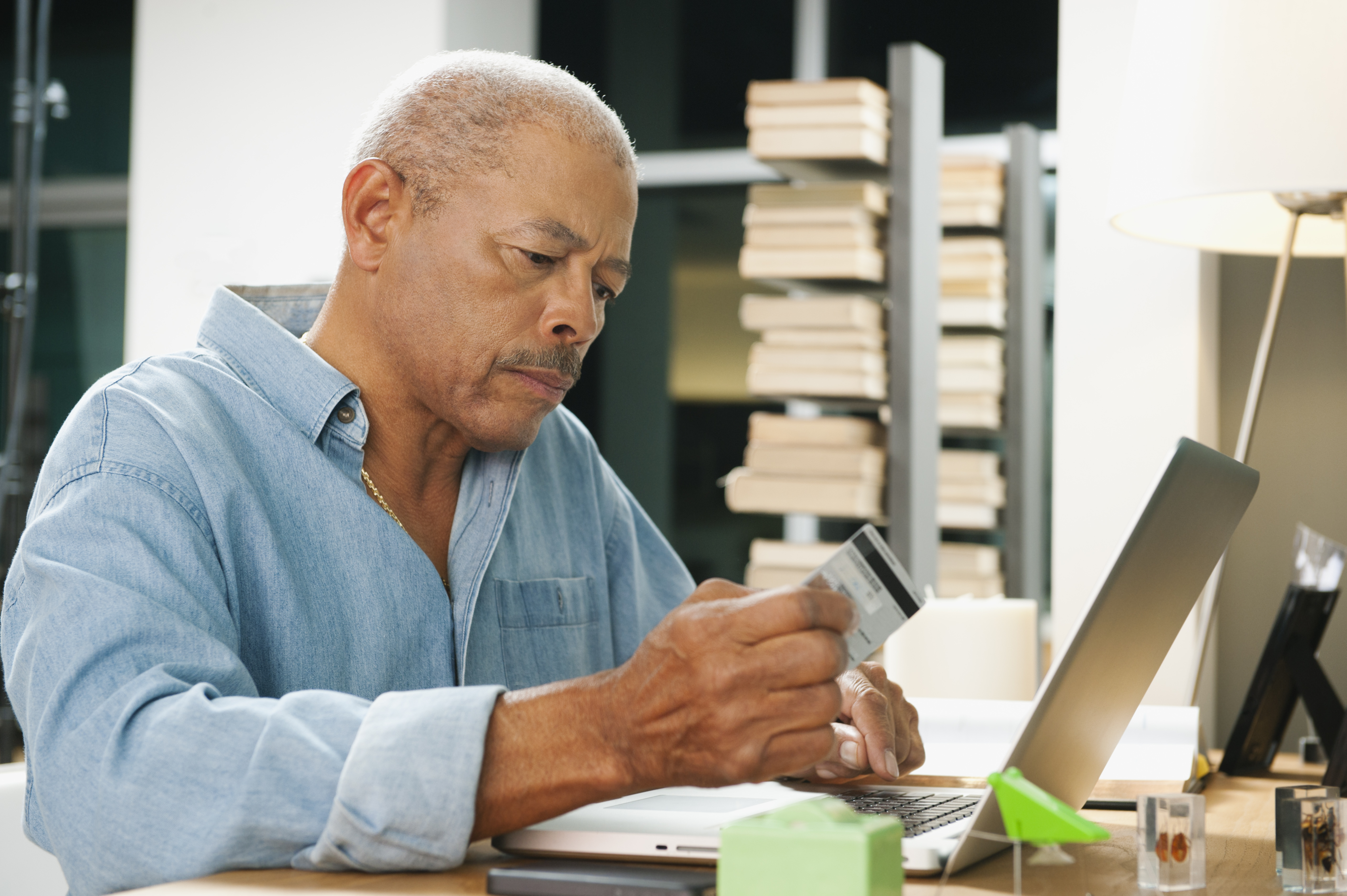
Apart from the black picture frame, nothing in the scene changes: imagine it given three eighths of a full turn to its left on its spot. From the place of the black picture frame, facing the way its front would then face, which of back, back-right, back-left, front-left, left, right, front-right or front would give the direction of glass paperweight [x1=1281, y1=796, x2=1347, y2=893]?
front

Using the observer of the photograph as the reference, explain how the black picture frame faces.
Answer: facing away from the viewer and to the left of the viewer

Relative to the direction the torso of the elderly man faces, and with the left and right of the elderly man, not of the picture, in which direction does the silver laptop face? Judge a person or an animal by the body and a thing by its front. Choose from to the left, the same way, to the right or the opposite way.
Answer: the opposite way

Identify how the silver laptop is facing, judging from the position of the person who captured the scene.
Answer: facing away from the viewer and to the left of the viewer
